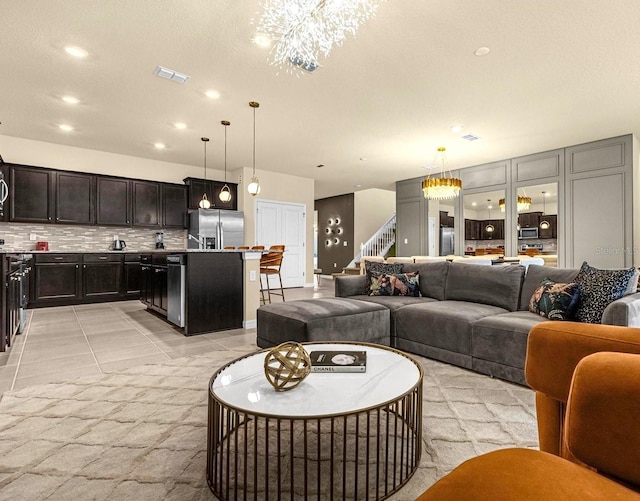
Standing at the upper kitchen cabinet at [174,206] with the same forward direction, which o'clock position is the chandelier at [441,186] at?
The chandelier is roughly at 10 o'clock from the upper kitchen cabinet.

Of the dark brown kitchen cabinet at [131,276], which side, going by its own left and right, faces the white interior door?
left

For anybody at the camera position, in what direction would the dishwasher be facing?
facing to the left of the viewer

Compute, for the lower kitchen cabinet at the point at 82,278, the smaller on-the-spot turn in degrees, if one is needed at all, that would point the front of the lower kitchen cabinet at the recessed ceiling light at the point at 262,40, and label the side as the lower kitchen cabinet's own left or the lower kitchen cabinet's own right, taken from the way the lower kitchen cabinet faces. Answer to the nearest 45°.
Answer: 0° — it already faces it

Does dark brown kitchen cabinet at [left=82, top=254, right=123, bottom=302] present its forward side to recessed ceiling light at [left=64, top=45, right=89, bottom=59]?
yes

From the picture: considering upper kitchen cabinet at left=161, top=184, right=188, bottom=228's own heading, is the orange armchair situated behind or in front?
in front

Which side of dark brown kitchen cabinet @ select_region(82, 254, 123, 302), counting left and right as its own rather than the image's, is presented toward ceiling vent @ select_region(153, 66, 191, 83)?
front

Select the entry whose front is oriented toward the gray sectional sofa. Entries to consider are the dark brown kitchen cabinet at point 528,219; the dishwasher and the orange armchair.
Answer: the dark brown kitchen cabinet

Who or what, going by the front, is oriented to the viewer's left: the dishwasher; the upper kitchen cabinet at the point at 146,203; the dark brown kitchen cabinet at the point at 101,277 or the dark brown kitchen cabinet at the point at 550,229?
the dishwasher

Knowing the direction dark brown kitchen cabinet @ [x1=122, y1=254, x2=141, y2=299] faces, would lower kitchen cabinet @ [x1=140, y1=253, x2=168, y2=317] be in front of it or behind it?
in front

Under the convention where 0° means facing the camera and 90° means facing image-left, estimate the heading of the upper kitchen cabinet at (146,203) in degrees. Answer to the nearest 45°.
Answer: approximately 0°

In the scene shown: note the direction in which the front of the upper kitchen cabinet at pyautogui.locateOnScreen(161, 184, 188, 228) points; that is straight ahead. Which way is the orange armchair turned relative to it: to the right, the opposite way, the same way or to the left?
to the right

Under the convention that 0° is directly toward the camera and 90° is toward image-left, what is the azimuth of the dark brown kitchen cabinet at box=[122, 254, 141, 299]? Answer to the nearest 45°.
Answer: approximately 0°
